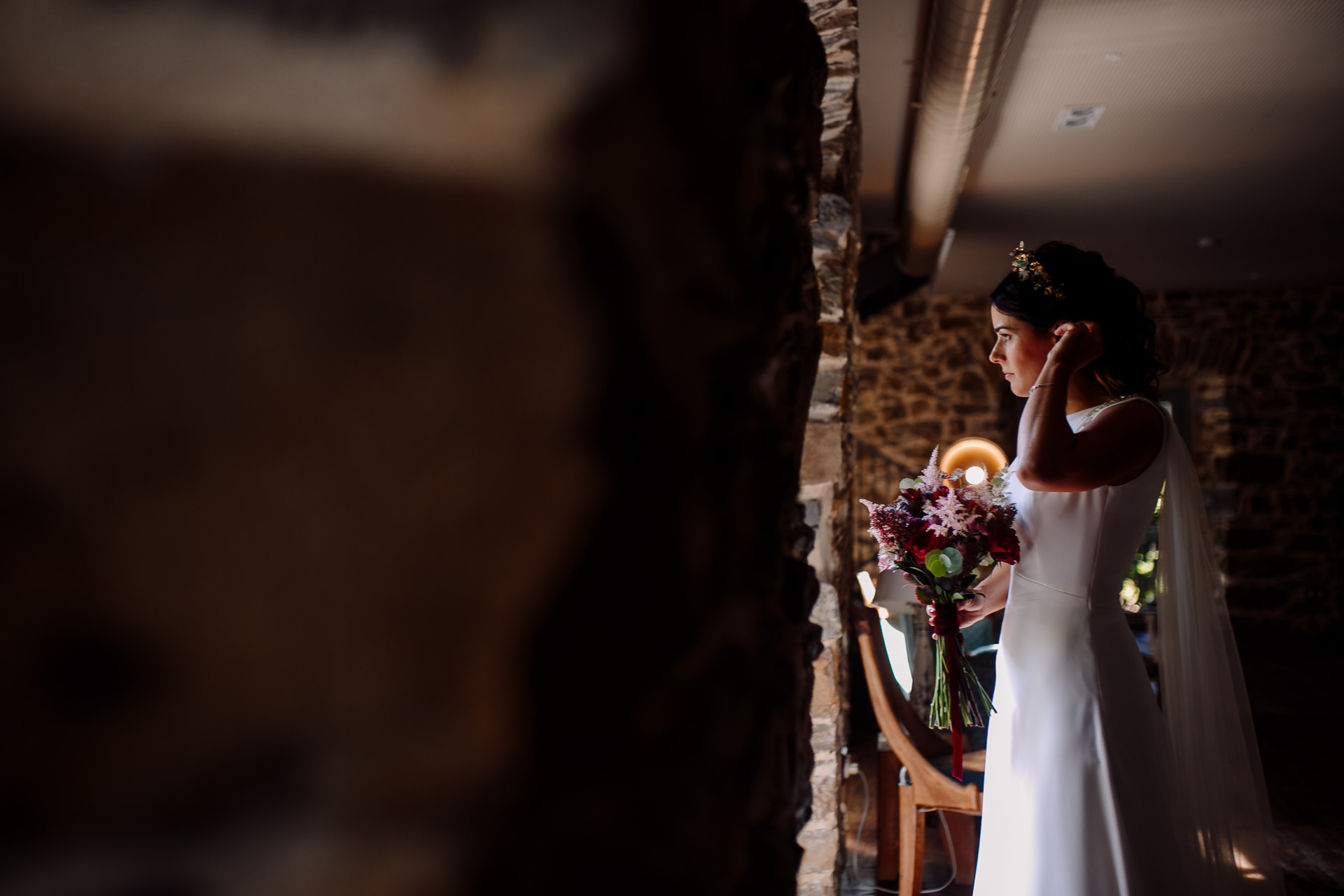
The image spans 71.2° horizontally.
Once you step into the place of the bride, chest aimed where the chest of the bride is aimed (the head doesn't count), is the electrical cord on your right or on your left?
on your right

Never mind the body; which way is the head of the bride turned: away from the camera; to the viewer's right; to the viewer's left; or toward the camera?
to the viewer's left

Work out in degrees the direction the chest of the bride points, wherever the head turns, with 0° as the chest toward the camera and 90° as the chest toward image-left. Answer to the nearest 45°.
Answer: approximately 90°

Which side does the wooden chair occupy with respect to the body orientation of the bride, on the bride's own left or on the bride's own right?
on the bride's own right
